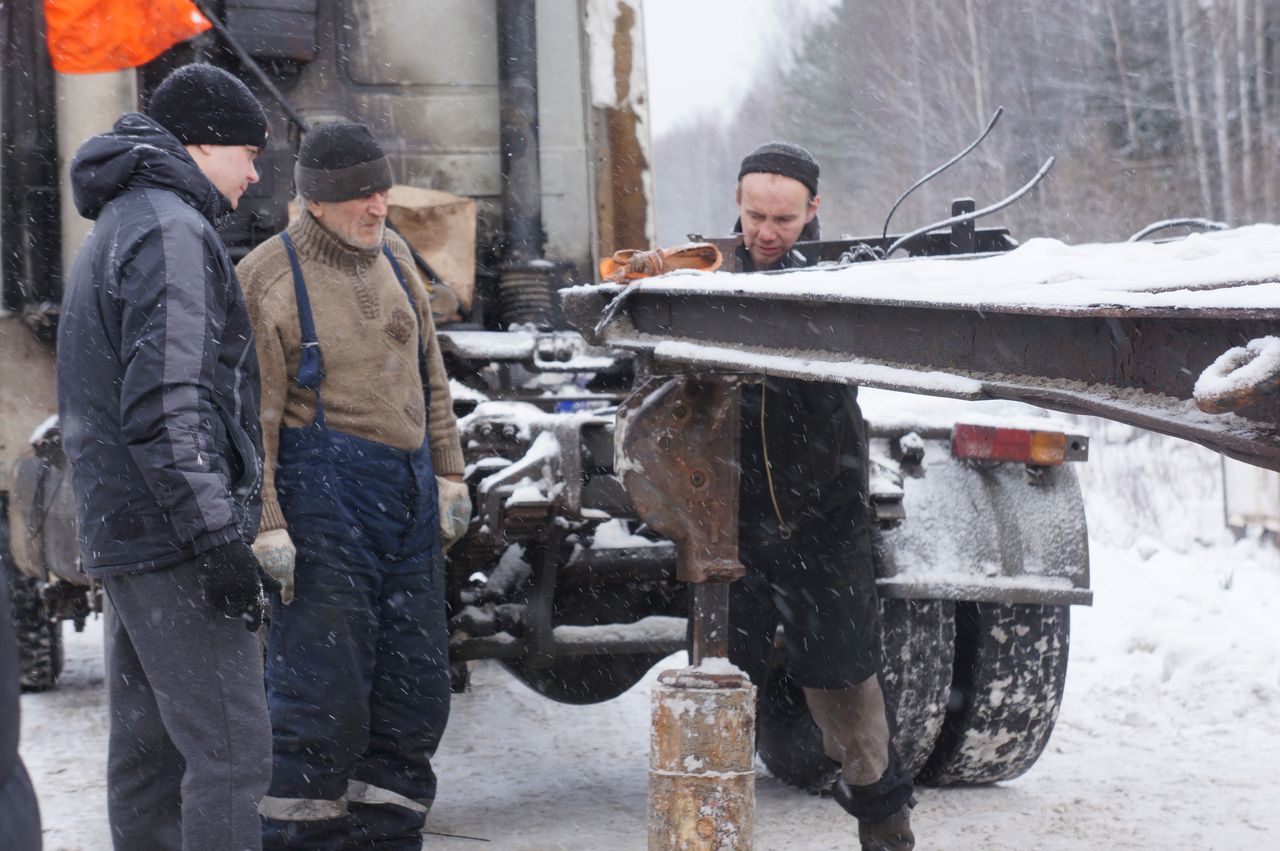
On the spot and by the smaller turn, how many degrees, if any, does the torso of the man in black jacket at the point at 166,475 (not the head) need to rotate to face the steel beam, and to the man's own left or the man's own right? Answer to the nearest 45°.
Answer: approximately 45° to the man's own right

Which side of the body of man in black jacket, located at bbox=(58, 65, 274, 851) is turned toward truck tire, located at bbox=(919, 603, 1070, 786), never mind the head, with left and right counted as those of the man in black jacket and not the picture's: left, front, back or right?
front

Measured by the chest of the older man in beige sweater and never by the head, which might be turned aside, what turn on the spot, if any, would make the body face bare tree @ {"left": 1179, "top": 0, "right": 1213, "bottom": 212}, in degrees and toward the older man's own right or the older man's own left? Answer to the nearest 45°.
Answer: approximately 90° to the older man's own left

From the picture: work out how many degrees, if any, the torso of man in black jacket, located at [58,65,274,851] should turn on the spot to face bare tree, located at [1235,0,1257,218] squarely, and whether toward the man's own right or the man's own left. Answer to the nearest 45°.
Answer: approximately 45° to the man's own left

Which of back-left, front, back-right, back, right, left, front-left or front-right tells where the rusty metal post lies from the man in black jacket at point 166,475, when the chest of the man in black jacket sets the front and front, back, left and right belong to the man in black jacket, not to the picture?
front

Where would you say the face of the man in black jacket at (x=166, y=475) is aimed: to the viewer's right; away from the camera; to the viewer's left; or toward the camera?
to the viewer's right

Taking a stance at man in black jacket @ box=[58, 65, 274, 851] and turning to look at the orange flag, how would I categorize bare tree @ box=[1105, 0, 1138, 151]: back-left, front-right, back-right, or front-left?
front-right

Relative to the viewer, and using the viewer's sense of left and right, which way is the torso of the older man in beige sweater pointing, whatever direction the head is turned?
facing the viewer and to the right of the viewer

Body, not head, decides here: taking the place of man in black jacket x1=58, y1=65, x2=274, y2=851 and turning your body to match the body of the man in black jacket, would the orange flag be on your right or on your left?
on your left

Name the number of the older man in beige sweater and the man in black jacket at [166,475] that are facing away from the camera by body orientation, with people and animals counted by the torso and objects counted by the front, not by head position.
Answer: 0

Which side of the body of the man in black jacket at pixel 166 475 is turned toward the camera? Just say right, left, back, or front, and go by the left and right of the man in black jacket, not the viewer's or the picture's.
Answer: right

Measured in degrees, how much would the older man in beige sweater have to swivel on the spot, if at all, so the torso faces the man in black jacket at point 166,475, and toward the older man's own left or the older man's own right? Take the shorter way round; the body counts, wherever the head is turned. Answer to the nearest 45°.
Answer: approximately 90° to the older man's own right

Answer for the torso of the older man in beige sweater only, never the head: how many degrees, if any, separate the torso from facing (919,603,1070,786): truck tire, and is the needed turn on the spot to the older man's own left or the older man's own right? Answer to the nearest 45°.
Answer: approximately 45° to the older man's own left

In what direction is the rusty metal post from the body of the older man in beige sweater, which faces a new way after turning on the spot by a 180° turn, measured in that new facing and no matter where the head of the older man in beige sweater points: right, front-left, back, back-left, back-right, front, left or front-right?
back
